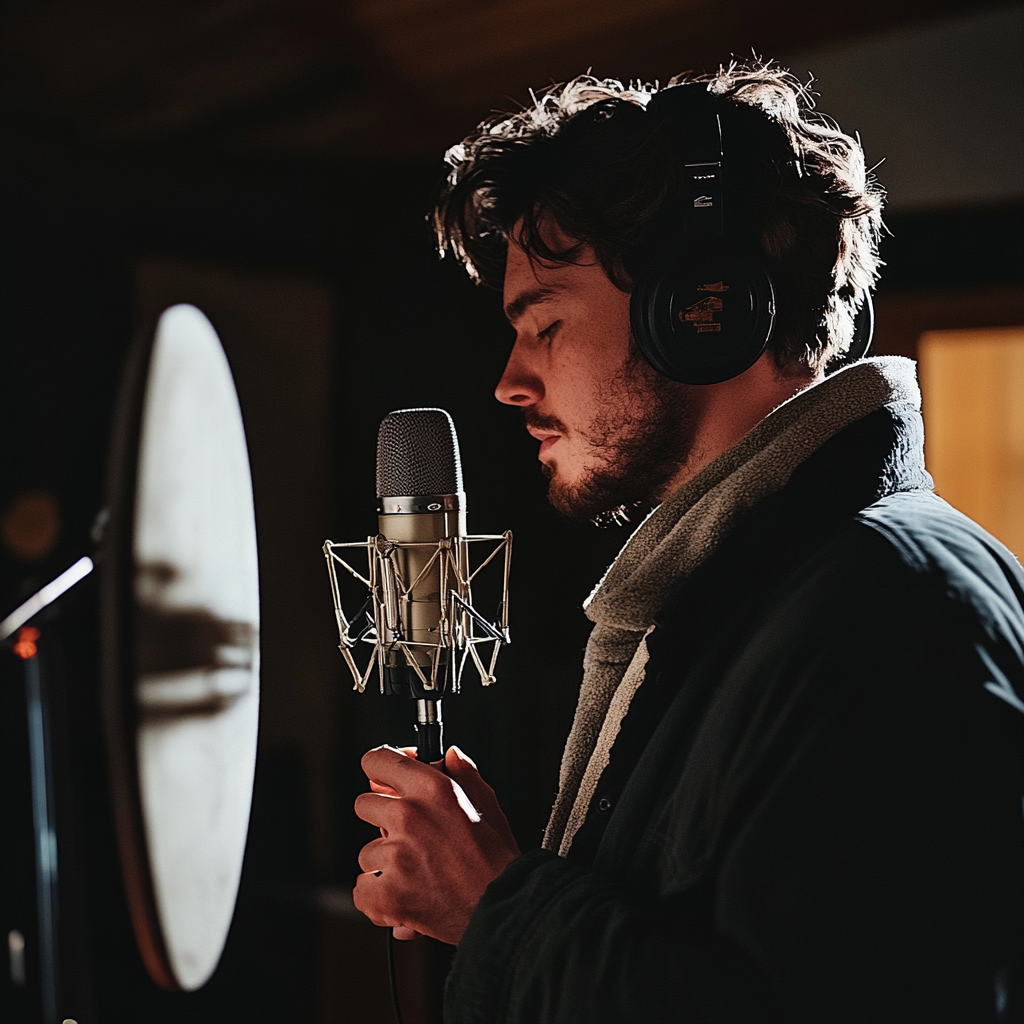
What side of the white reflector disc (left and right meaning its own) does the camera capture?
right

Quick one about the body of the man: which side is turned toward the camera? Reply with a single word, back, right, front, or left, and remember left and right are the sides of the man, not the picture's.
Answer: left

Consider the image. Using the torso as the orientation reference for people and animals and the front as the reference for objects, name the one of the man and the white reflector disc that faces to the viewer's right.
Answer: the white reflector disc

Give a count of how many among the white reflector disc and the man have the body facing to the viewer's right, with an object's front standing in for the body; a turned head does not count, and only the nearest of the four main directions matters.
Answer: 1

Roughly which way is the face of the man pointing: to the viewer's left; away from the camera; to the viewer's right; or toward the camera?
to the viewer's left
